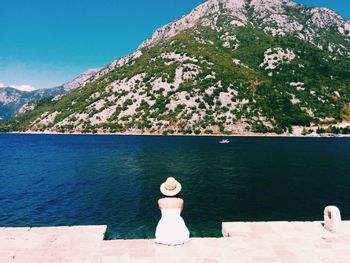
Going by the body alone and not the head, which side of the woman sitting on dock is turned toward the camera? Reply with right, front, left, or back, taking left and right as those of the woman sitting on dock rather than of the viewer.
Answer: back

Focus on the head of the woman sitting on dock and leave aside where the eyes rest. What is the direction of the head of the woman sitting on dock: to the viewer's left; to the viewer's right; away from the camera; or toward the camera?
away from the camera
